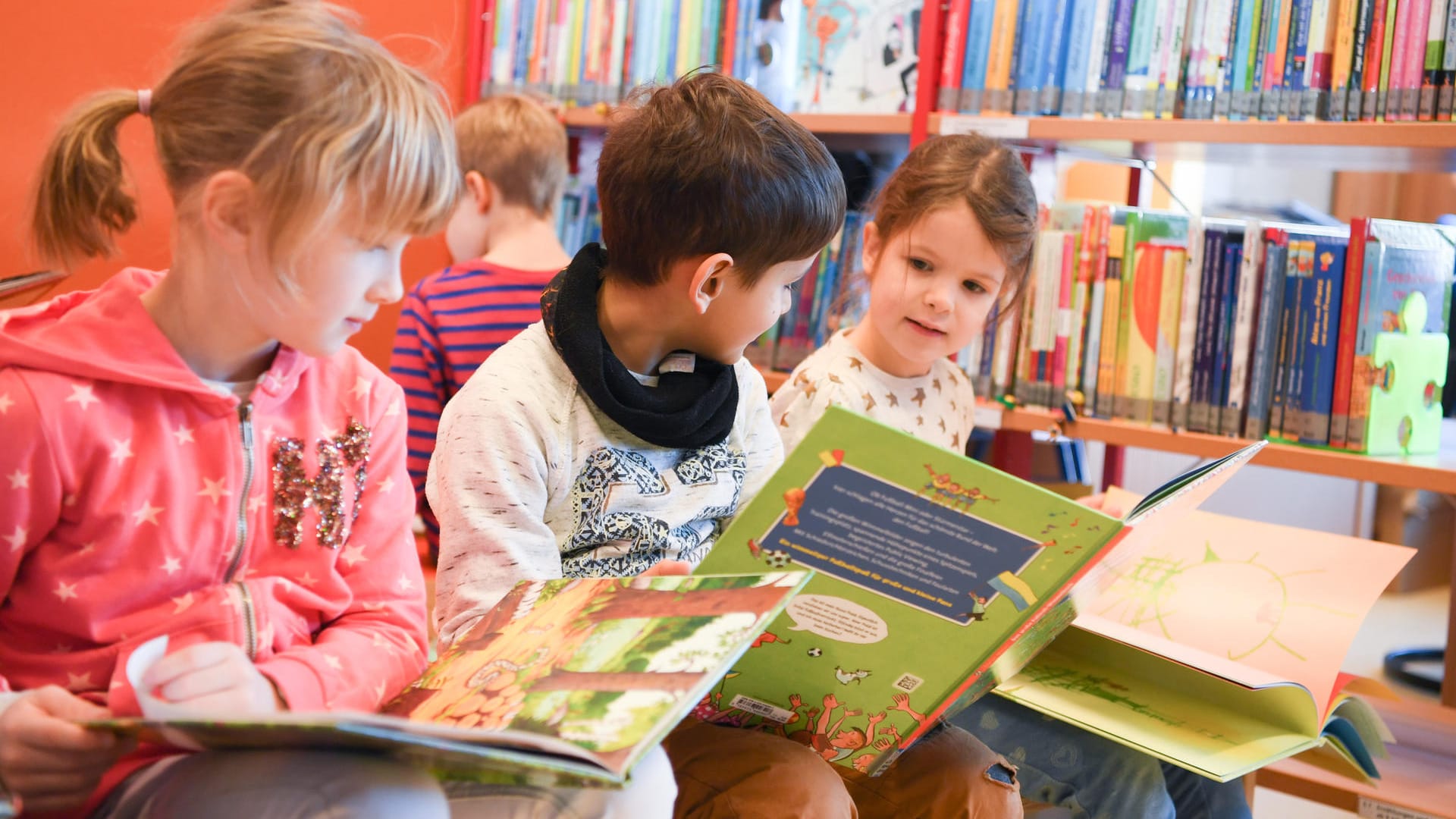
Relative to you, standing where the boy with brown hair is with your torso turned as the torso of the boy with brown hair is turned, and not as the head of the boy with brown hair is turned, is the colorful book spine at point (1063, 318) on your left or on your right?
on your left

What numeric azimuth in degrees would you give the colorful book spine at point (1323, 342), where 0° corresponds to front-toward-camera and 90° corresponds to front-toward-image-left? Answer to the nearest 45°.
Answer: approximately 0°

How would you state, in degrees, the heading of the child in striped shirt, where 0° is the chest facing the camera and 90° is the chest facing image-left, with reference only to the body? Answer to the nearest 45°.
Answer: approximately 135°

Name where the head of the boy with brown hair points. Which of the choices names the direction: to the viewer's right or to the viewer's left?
to the viewer's right
